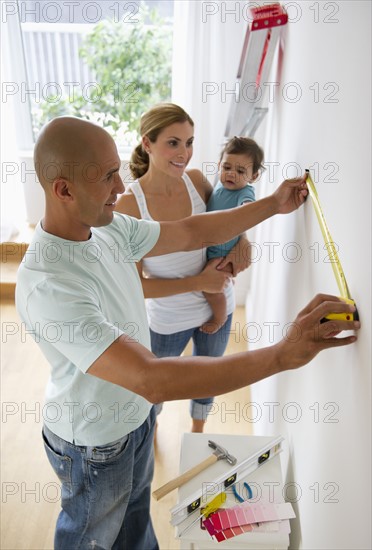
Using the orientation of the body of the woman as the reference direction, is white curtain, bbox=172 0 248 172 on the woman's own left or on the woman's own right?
on the woman's own left

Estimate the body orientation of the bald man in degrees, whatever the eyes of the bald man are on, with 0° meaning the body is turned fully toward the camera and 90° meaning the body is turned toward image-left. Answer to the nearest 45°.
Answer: approximately 270°

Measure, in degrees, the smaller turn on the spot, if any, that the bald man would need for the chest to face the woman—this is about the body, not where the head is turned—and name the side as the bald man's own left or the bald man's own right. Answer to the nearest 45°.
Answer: approximately 90° to the bald man's own left

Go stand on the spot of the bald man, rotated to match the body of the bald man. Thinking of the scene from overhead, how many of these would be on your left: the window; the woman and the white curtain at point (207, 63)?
3

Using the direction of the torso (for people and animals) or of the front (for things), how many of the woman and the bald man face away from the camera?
0

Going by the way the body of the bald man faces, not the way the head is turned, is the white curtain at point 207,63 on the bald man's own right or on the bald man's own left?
on the bald man's own left

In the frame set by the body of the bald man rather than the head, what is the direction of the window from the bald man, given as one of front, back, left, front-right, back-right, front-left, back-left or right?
left

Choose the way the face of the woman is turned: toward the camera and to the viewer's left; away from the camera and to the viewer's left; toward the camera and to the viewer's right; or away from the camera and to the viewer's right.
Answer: toward the camera and to the viewer's right

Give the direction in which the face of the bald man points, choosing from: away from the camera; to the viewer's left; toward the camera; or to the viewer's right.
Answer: to the viewer's right
